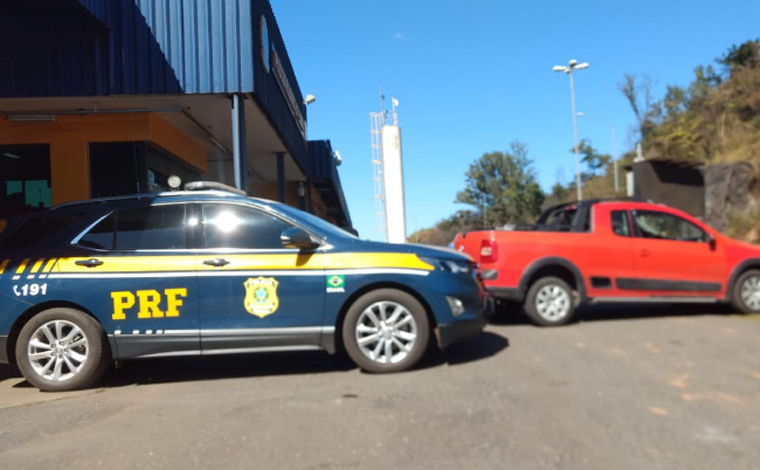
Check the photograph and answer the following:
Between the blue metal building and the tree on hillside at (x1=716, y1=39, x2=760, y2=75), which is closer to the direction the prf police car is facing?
the tree on hillside

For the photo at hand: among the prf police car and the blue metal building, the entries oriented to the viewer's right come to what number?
2

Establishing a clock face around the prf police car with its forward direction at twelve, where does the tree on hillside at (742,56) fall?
The tree on hillside is roughly at 11 o'clock from the prf police car.

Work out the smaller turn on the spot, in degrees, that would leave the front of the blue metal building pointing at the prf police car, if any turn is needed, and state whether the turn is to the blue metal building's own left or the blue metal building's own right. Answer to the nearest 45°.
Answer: approximately 90° to the blue metal building's own right

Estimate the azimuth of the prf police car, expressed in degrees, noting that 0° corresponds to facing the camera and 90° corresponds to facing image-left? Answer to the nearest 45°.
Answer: approximately 270°

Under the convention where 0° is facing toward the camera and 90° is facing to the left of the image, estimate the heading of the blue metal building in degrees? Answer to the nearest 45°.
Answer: approximately 270°

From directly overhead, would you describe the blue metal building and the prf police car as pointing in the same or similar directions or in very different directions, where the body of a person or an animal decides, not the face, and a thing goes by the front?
same or similar directions

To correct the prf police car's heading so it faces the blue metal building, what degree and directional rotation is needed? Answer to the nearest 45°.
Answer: approximately 90° to its left
